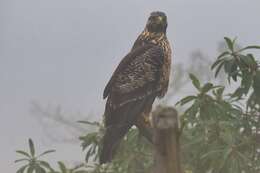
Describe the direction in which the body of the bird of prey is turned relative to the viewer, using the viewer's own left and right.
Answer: facing to the right of the viewer
